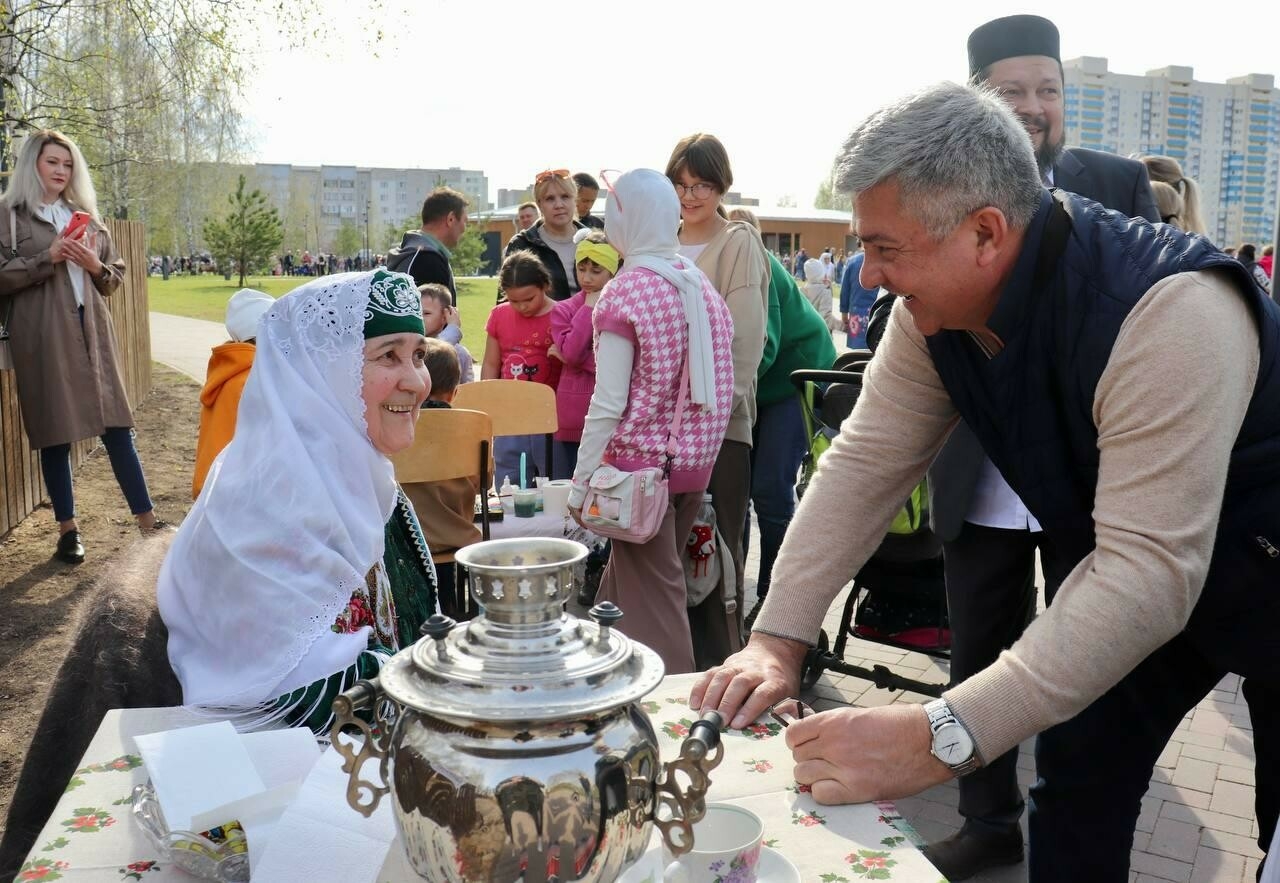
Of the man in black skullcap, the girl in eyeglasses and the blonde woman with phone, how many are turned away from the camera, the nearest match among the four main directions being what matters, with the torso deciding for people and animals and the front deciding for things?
0

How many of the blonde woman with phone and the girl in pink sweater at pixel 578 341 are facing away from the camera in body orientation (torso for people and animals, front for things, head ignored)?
0

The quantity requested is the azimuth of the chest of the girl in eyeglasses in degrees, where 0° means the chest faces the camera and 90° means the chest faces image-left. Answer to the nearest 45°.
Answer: approximately 45°

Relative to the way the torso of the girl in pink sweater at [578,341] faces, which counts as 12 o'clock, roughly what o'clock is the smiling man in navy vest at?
The smiling man in navy vest is roughly at 10 o'clock from the girl in pink sweater.

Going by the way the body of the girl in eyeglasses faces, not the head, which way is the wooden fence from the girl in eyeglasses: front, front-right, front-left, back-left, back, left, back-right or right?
right

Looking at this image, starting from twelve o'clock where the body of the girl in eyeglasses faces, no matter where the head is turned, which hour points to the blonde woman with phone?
The blonde woman with phone is roughly at 2 o'clock from the girl in eyeglasses.

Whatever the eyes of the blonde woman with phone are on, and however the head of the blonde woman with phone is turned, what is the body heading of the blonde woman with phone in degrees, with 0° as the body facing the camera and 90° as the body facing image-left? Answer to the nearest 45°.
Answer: approximately 315°

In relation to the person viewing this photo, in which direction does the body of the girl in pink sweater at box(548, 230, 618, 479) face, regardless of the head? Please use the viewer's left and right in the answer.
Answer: facing the viewer and to the left of the viewer

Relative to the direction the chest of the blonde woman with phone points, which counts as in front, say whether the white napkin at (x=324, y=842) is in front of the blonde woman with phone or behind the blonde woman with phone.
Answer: in front

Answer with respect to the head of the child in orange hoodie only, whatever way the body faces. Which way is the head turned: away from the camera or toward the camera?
away from the camera

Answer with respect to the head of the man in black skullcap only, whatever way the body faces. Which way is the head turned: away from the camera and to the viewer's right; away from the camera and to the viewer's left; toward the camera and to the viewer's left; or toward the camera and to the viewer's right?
toward the camera and to the viewer's left

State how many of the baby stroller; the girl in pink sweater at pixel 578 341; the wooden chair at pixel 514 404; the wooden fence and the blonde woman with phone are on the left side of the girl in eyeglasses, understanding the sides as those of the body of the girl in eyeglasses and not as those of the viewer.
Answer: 1

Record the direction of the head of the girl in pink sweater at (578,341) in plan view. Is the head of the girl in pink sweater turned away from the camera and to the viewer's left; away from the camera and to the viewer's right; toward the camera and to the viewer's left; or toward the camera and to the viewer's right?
toward the camera and to the viewer's left

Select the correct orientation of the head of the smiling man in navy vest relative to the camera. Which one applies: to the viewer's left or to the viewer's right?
to the viewer's left

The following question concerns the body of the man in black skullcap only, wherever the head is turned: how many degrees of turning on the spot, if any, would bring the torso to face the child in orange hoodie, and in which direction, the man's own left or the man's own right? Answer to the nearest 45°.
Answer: approximately 45° to the man's own right

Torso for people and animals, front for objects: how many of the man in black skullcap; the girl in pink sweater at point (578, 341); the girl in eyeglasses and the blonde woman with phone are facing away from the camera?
0

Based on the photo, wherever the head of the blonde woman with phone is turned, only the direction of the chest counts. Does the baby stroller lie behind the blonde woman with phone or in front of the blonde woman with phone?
in front
